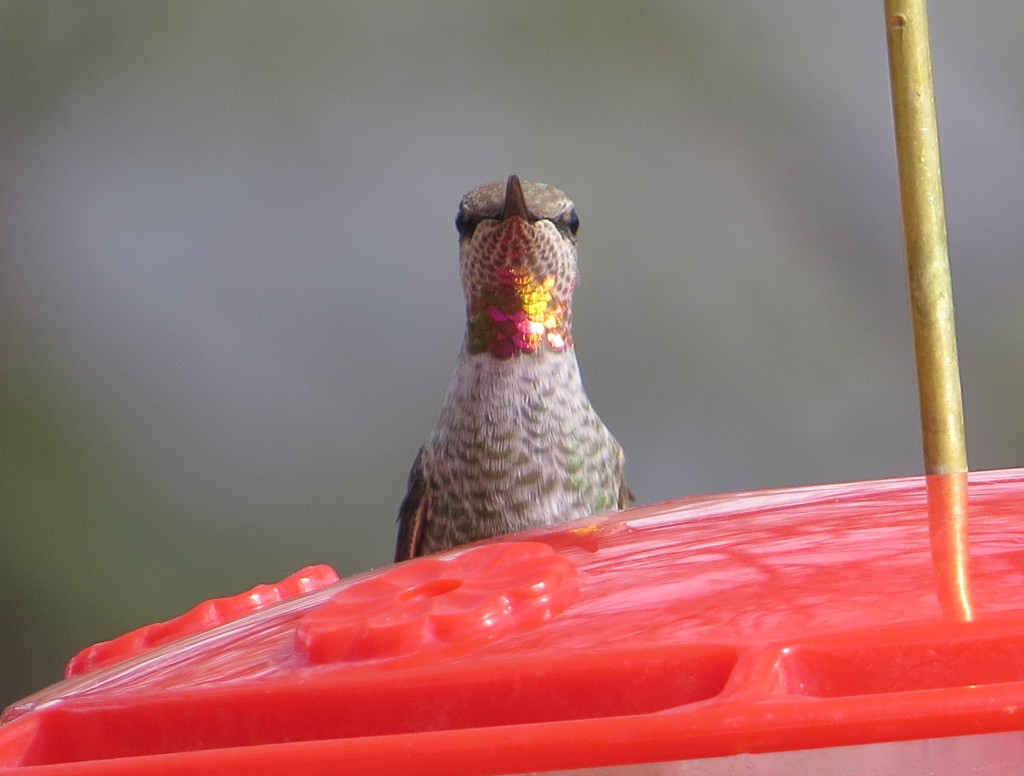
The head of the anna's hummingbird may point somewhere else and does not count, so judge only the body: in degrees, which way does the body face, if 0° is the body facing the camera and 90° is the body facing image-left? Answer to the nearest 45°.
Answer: approximately 0°
